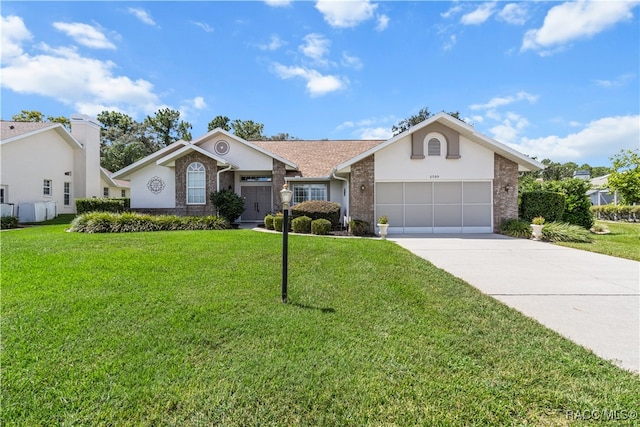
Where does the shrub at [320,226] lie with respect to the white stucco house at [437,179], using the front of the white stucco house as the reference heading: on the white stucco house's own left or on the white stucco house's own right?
on the white stucco house's own right

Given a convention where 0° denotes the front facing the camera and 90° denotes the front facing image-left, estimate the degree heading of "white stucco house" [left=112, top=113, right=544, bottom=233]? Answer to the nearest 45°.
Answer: approximately 0°

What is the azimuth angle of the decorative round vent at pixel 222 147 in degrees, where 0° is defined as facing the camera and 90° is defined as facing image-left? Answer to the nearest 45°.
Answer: approximately 0°

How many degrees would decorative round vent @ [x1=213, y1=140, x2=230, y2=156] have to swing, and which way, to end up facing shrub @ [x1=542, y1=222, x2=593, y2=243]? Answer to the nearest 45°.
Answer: approximately 45° to its left

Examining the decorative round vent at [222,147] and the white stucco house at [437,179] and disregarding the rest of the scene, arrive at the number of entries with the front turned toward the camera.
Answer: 2
